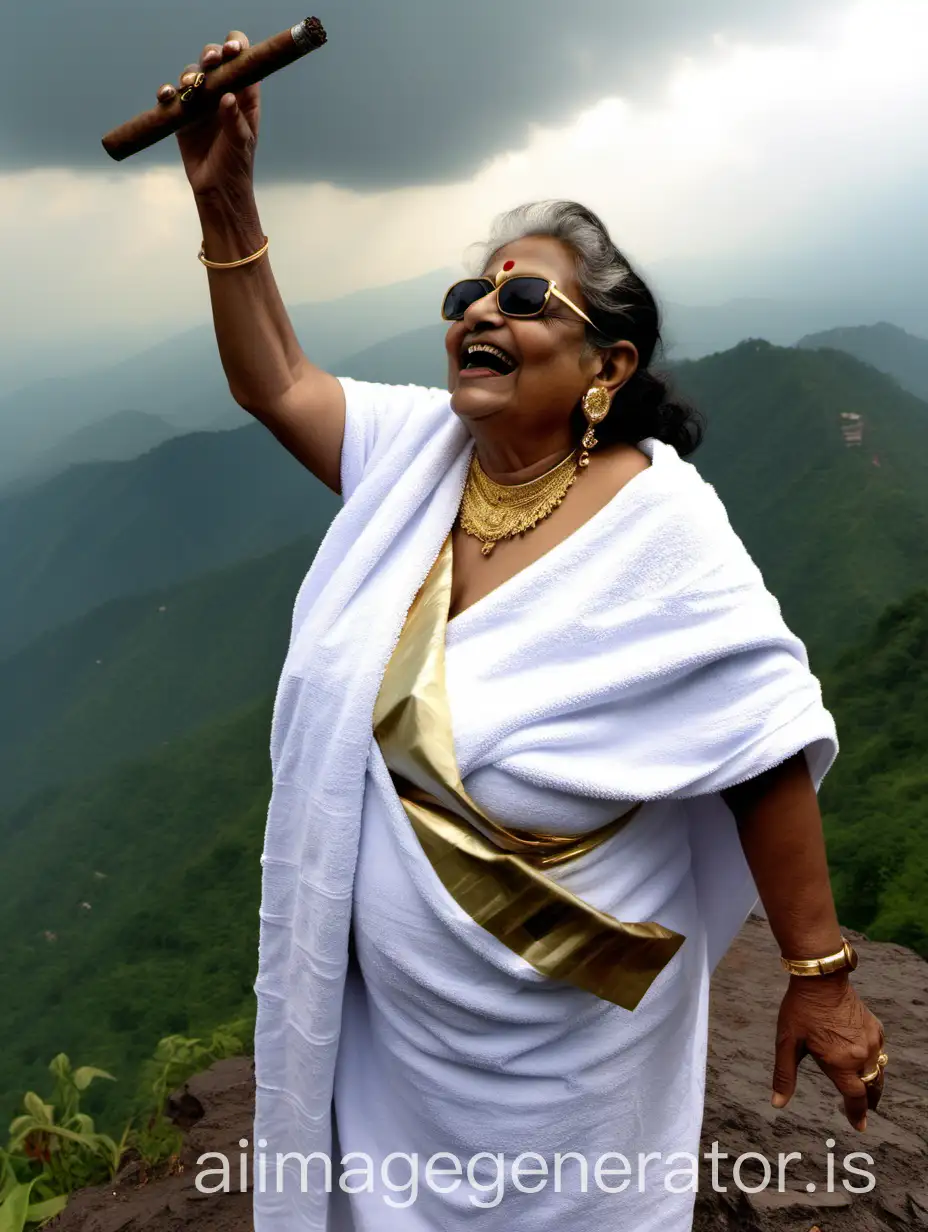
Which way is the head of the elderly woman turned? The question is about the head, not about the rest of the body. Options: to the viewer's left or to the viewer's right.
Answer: to the viewer's left

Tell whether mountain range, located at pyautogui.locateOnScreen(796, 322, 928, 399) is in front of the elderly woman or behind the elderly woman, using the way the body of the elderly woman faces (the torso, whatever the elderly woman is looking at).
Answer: behind

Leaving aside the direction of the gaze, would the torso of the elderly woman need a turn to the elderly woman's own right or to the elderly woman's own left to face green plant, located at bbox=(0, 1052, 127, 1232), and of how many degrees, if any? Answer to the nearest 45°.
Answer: approximately 90° to the elderly woman's own right

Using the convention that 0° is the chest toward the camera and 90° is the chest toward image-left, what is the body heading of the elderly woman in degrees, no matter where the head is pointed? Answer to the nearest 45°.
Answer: approximately 45°

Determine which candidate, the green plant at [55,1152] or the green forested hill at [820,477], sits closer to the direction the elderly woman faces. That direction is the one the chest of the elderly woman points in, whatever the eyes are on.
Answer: the green plant

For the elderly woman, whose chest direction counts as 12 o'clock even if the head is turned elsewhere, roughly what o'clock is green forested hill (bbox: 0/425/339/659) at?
The green forested hill is roughly at 4 o'clock from the elderly woman.

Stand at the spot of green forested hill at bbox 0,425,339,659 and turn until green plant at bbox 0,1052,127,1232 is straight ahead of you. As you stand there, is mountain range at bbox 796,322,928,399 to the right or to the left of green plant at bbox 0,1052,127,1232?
left
